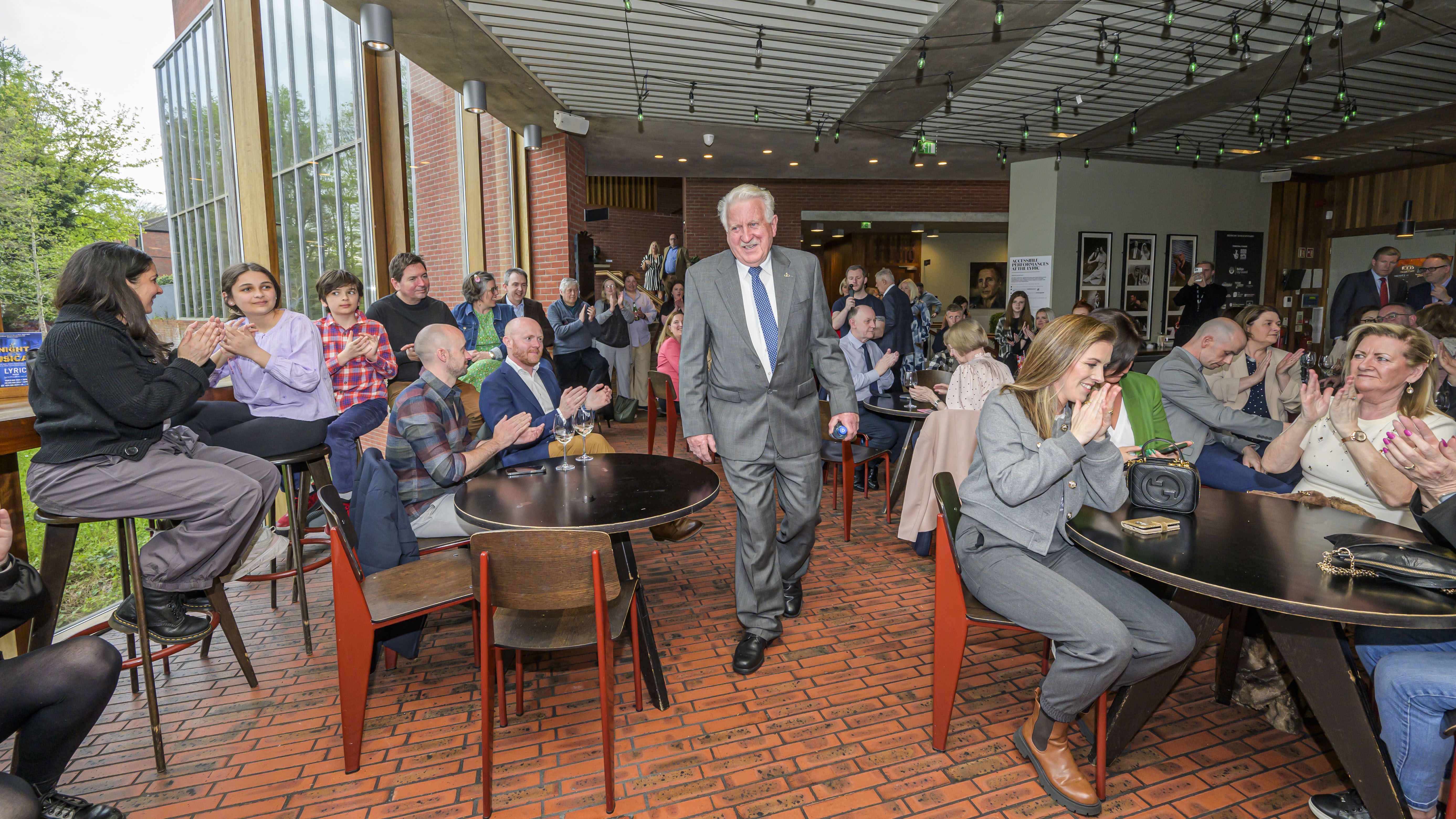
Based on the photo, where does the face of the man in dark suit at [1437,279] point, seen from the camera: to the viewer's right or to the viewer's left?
to the viewer's left

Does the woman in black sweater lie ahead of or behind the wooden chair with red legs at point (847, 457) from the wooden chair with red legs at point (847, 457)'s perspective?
behind

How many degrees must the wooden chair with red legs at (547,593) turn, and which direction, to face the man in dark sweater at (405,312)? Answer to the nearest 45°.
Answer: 0° — it already faces them

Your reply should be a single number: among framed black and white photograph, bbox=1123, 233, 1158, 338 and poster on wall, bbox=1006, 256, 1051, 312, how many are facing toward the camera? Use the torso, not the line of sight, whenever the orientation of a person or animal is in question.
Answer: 2

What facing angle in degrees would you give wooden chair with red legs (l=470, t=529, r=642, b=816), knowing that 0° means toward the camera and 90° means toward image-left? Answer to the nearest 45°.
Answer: approximately 180°

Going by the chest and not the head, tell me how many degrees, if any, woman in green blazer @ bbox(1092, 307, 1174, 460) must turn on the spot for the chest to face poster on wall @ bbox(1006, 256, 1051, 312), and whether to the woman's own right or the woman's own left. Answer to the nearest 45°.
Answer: approximately 135° to the woman's own right

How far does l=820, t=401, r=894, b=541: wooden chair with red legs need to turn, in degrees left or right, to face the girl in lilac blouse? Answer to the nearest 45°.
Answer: approximately 180°

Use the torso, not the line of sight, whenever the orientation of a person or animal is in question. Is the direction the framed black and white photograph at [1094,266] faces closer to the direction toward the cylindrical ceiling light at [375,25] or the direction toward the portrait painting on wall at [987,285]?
the cylindrical ceiling light

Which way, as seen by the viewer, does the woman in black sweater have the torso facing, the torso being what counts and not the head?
to the viewer's right

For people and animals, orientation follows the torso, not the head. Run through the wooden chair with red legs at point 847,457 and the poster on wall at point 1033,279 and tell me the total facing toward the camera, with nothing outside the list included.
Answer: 1

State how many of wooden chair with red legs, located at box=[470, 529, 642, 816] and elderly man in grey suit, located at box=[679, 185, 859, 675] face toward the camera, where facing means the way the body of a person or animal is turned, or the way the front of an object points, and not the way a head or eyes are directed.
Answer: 1

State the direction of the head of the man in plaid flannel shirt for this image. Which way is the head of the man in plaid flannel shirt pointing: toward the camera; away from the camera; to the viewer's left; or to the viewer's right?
to the viewer's right

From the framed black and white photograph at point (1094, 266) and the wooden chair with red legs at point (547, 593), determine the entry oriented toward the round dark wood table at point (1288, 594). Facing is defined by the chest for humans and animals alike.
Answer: the framed black and white photograph

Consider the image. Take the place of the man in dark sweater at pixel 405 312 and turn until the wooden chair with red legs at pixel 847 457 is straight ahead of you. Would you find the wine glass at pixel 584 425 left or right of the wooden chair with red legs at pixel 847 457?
right

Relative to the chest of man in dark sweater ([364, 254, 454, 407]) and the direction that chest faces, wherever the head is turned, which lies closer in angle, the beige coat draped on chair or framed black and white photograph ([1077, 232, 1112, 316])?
the beige coat draped on chair
